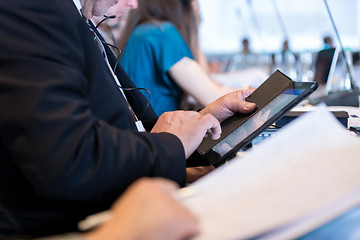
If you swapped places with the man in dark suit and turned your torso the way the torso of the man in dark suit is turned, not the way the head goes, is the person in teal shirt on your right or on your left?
on your left

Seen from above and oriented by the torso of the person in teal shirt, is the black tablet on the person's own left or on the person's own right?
on the person's own right

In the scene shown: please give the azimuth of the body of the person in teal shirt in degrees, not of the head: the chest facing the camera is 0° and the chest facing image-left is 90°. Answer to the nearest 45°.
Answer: approximately 225°

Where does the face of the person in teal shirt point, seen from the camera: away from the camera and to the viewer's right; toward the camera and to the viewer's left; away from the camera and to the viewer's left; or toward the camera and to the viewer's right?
away from the camera and to the viewer's right

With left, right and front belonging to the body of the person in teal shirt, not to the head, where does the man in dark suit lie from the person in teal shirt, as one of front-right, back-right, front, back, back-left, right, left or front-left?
back-right

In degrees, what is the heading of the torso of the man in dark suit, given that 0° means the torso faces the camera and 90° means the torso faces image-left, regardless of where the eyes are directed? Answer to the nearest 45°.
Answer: approximately 270°

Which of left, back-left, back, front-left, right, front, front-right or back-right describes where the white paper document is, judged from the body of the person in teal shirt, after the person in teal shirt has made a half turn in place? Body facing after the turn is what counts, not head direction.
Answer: front-left
